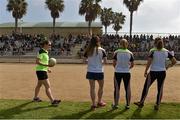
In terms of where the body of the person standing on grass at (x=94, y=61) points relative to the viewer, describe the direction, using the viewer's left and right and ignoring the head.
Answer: facing away from the viewer
